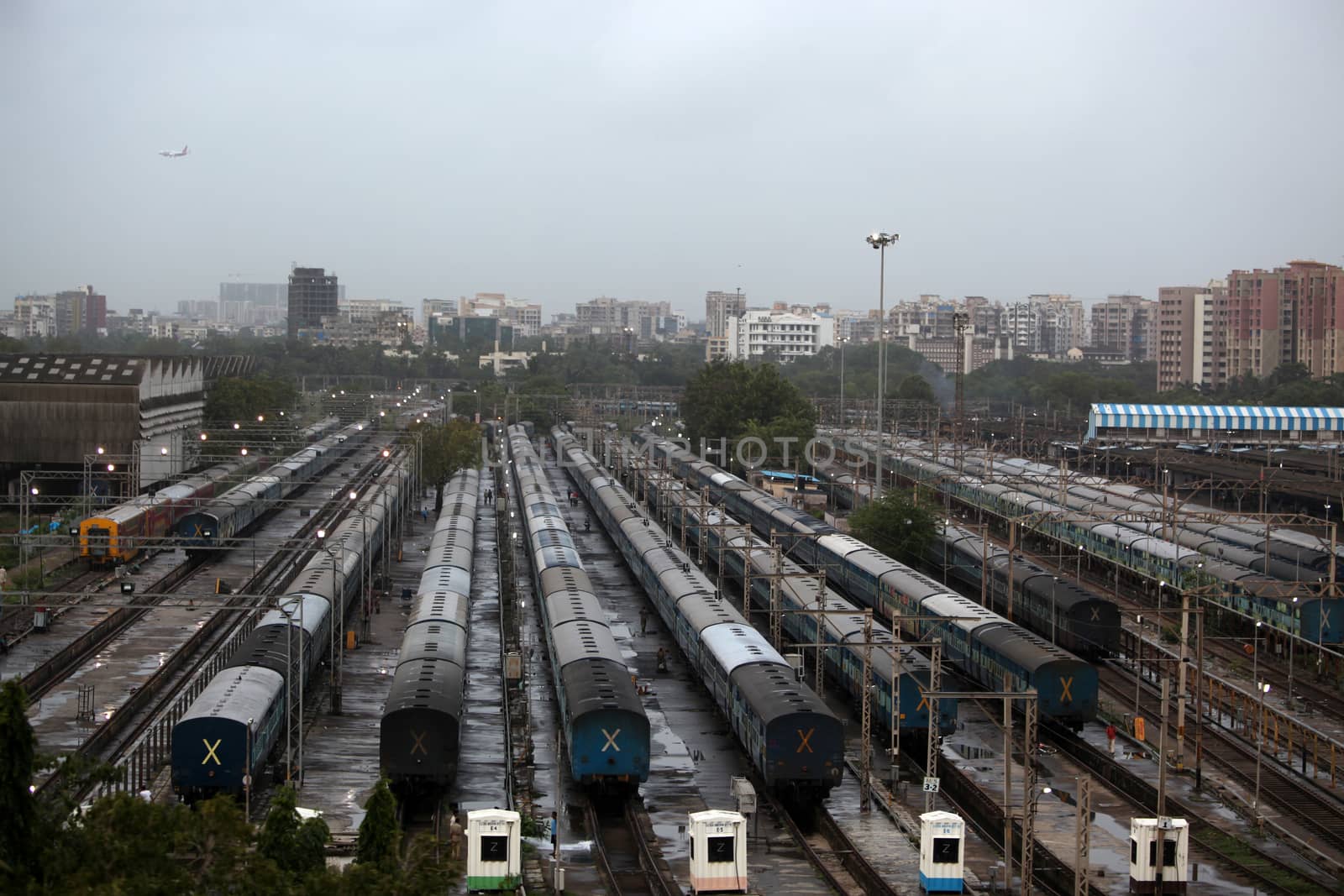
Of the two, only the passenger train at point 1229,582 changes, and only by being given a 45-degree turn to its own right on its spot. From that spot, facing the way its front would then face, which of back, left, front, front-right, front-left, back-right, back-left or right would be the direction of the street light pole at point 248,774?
back-left

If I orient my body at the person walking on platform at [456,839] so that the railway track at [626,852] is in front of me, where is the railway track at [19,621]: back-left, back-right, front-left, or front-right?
back-left

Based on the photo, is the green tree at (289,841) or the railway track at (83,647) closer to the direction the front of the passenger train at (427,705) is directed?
the green tree

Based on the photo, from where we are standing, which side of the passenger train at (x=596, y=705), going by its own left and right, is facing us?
back

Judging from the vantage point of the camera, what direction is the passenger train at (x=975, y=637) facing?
facing away from the viewer and to the left of the viewer

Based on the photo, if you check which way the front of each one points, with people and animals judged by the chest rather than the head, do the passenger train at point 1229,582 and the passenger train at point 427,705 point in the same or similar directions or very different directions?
same or similar directions

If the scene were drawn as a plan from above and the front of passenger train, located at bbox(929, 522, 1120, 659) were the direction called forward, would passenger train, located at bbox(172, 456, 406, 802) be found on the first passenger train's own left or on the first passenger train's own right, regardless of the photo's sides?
on the first passenger train's own left

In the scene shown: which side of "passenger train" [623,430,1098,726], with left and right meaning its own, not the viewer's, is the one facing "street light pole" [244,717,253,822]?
back

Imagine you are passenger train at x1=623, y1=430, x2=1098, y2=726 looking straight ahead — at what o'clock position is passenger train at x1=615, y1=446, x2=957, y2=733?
passenger train at x1=615, y1=446, x2=957, y2=733 is roughly at 9 o'clock from passenger train at x1=623, y1=430, x2=1098, y2=726.

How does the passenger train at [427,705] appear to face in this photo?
away from the camera

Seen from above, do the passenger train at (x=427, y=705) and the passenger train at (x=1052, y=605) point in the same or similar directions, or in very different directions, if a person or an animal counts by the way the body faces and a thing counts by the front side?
same or similar directions

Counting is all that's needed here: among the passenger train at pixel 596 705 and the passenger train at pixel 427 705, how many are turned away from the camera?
2

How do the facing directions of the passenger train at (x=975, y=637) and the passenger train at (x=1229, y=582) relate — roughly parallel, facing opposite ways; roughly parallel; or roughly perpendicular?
roughly parallel
